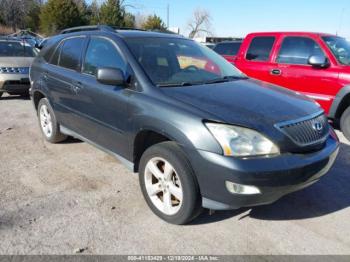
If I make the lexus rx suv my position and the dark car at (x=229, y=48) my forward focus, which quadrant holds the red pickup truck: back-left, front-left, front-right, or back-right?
front-right

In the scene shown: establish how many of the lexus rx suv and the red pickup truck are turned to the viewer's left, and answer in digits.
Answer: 0

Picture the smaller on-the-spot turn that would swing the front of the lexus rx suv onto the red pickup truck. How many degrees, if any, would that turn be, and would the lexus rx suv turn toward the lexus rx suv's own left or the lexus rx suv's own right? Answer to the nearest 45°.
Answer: approximately 90° to the lexus rx suv's own left

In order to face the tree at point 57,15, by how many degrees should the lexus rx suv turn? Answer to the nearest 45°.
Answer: approximately 135° to its left

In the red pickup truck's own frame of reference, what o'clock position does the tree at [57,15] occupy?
The tree is roughly at 6 o'clock from the red pickup truck.

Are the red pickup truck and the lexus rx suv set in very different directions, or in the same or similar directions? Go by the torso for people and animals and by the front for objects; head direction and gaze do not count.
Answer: same or similar directions

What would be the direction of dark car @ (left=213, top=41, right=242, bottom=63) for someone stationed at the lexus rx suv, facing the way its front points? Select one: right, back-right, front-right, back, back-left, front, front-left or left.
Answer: back-left

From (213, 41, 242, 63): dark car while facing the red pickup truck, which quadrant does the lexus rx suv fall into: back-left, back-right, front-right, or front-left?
front-right

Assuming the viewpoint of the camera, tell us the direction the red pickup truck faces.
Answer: facing the viewer and to the right of the viewer
